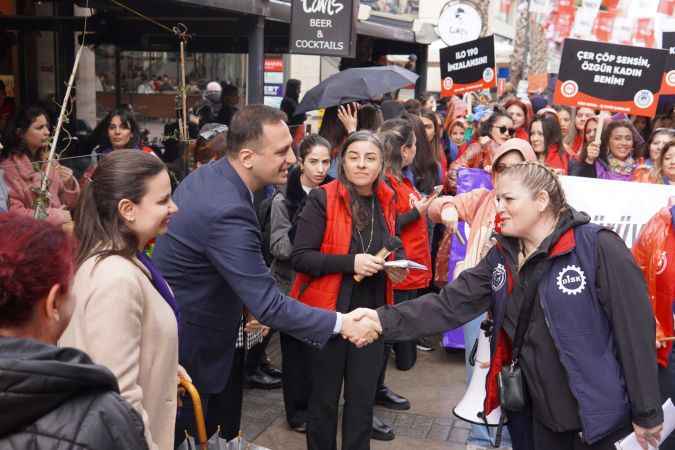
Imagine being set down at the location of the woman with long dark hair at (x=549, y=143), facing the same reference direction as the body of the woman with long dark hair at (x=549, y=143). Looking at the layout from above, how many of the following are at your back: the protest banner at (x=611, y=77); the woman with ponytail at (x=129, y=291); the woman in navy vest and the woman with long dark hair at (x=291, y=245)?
1

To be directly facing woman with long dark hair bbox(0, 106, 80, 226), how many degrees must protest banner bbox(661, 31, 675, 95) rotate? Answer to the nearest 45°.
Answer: approximately 45° to its right

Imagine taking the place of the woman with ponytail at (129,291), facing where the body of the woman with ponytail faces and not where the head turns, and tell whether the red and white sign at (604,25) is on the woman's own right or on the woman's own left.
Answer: on the woman's own left

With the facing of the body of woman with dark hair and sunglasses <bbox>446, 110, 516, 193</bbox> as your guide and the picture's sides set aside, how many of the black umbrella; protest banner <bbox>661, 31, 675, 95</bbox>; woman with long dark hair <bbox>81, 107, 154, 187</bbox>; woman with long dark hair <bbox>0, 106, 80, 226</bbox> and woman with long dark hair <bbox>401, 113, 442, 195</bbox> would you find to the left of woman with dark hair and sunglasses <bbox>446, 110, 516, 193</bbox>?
1

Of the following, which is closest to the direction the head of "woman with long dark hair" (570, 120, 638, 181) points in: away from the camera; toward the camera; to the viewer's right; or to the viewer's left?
toward the camera

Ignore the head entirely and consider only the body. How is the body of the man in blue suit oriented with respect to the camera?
to the viewer's right

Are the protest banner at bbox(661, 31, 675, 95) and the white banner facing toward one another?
no

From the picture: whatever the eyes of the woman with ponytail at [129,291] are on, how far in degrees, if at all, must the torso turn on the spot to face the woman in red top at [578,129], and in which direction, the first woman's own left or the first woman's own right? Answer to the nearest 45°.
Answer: approximately 45° to the first woman's own left

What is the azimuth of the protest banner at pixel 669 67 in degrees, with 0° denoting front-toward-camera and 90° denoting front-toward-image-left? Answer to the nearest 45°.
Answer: approximately 0°

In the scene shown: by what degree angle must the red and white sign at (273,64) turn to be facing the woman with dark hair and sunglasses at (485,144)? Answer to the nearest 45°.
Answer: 0° — it already faces them

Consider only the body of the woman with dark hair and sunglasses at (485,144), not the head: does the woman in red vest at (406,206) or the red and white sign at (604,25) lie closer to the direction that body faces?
the woman in red vest

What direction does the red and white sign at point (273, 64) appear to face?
toward the camera

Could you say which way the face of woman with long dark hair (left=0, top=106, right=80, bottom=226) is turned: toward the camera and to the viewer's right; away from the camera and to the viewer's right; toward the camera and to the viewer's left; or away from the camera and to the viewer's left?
toward the camera and to the viewer's right

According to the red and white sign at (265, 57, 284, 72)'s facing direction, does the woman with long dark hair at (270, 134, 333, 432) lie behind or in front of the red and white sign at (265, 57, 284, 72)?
in front

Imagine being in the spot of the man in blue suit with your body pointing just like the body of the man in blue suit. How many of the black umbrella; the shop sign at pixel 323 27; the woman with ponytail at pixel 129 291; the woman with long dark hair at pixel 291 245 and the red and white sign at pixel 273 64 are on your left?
4

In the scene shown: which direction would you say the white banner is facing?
toward the camera
